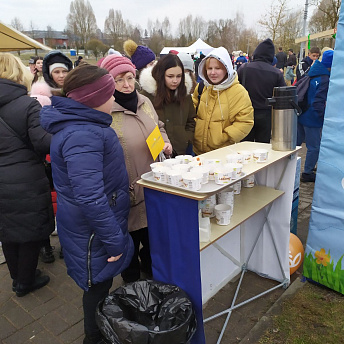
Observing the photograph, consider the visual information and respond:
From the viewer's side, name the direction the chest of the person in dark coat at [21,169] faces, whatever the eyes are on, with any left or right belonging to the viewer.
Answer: facing away from the viewer and to the right of the viewer

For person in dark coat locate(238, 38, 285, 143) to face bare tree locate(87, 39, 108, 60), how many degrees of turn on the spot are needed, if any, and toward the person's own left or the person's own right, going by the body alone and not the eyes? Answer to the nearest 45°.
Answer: approximately 45° to the person's own left

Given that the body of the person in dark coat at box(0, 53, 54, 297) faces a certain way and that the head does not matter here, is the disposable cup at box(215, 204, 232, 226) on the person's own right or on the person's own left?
on the person's own right

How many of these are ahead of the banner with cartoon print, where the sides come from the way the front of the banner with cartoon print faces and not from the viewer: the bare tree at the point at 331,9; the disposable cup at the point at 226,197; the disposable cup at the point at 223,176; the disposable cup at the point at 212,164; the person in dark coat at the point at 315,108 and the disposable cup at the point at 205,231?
4

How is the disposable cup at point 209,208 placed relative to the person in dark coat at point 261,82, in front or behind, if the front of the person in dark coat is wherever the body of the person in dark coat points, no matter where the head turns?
behind

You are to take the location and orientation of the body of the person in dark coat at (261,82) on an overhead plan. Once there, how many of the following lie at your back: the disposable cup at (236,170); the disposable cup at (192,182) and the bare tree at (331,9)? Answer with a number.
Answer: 2

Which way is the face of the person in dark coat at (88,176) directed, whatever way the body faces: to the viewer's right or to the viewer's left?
to the viewer's right

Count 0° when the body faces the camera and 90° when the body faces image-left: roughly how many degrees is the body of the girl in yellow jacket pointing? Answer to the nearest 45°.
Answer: approximately 45°

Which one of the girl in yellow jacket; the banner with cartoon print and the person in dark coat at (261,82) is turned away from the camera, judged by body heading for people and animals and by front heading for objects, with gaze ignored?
the person in dark coat

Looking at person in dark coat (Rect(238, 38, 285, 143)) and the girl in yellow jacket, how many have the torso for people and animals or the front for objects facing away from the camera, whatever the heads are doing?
1

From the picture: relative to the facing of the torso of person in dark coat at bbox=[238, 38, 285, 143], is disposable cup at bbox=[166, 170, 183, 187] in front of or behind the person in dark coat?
behind
